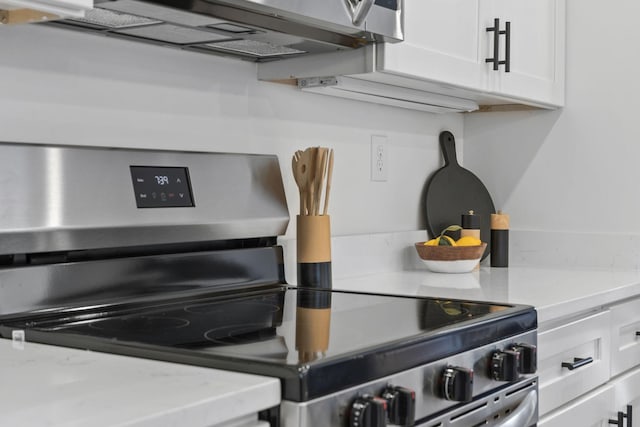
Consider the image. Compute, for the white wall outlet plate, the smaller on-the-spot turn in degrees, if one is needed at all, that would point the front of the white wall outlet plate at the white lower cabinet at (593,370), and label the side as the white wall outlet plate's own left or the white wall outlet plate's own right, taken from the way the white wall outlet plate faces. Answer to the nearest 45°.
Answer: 0° — it already faces it

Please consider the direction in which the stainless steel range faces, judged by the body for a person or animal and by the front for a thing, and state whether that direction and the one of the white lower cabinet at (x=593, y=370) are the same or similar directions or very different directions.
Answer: same or similar directions

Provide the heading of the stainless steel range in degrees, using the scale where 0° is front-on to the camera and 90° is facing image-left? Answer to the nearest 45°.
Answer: approximately 315°

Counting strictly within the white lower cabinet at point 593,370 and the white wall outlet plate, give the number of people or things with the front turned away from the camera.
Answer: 0

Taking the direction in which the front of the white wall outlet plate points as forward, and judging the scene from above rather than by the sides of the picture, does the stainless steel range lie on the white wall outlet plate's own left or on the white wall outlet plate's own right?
on the white wall outlet plate's own right

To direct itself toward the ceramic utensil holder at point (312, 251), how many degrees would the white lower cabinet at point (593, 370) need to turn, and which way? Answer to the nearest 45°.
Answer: approximately 90° to its right

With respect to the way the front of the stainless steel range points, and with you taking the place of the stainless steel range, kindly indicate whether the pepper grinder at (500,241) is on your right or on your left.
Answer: on your left

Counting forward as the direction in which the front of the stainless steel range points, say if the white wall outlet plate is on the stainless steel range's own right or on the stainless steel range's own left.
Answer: on the stainless steel range's own left

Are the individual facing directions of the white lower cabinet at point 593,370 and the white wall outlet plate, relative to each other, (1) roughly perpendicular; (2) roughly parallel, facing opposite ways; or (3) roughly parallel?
roughly parallel

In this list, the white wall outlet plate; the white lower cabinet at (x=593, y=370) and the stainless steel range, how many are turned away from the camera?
0

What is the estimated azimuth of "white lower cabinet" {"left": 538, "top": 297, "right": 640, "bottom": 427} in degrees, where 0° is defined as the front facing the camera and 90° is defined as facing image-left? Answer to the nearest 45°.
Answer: approximately 315°

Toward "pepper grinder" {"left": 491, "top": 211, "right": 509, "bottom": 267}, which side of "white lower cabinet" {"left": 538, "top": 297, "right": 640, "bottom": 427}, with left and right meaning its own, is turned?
back
